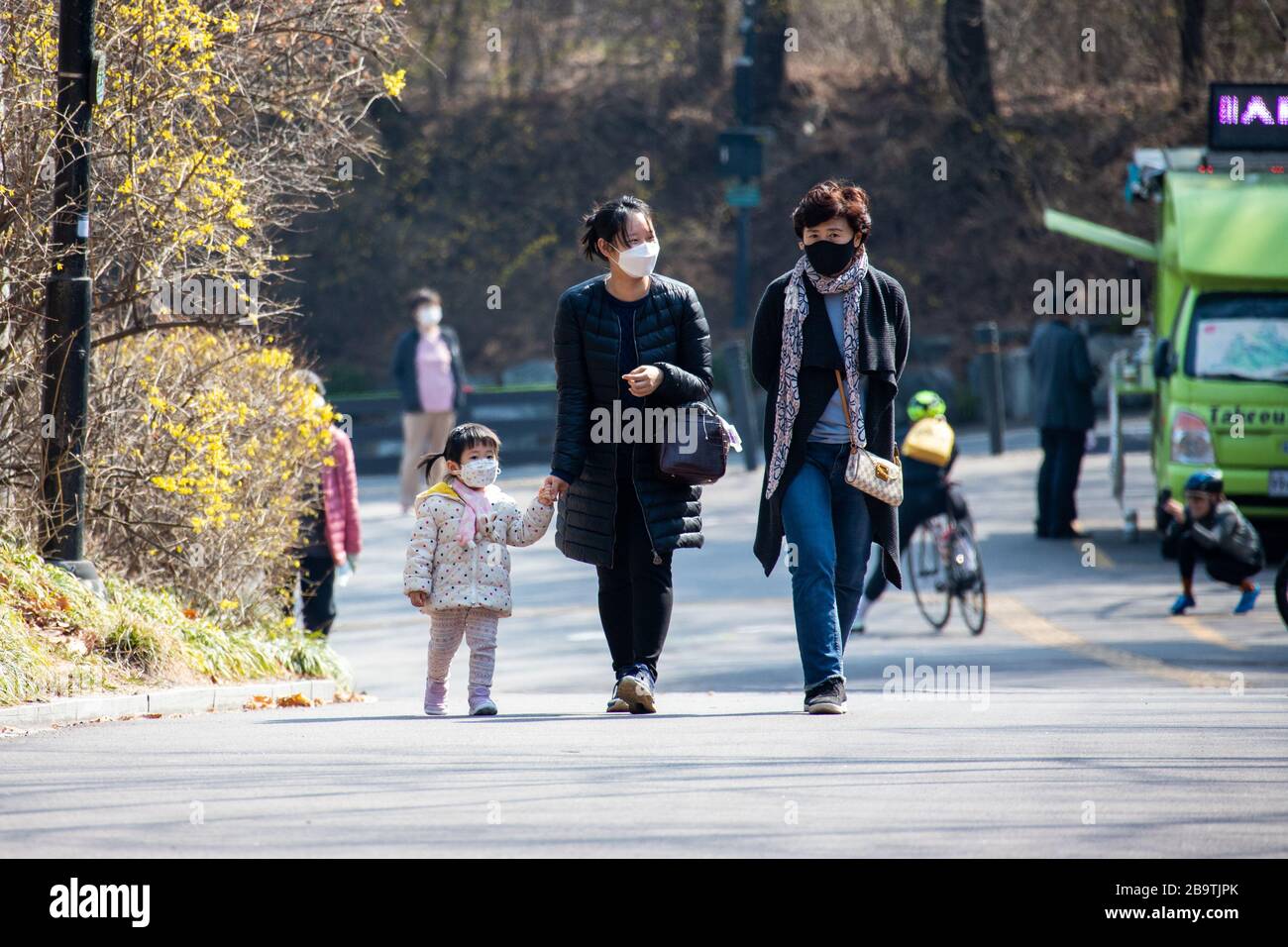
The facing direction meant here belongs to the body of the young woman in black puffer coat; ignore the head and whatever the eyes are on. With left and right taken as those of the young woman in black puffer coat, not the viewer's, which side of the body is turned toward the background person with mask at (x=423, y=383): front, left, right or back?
back

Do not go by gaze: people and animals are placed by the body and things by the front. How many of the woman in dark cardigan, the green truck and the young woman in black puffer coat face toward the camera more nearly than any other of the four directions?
3

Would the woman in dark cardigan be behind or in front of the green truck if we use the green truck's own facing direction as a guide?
in front

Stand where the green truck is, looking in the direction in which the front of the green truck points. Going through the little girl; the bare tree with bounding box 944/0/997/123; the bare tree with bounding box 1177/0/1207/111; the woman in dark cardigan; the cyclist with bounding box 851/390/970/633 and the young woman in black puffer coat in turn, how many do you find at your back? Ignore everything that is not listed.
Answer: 2

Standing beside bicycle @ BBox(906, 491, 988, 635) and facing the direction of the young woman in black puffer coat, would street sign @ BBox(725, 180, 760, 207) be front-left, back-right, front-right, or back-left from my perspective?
back-right

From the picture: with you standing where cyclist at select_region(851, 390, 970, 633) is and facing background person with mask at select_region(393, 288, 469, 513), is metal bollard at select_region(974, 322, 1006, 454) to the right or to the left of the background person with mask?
right

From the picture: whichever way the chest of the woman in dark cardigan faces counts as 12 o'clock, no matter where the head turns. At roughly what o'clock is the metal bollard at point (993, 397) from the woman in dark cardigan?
The metal bollard is roughly at 6 o'clock from the woman in dark cardigan.
